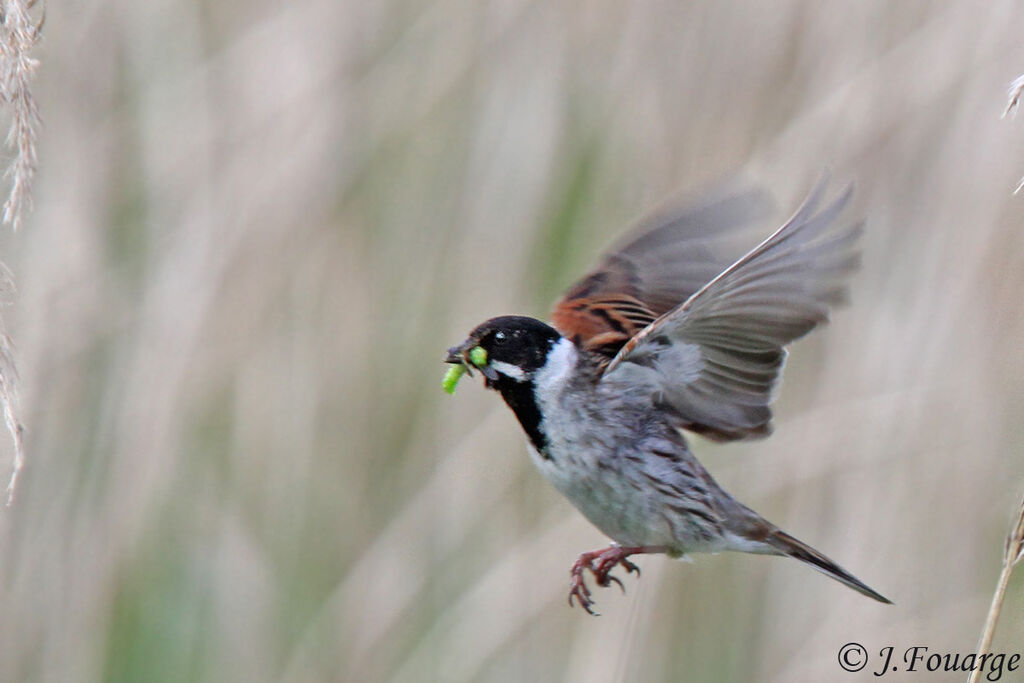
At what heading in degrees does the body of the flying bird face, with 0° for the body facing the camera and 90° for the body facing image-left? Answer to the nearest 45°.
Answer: approximately 90°

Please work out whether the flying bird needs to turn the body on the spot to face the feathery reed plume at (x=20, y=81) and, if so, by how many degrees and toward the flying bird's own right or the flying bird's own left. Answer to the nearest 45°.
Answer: approximately 45° to the flying bird's own left

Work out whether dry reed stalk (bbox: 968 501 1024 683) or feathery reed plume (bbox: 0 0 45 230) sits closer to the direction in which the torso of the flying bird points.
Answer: the feathery reed plume

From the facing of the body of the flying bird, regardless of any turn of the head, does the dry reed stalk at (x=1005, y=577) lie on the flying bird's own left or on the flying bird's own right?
on the flying bird's own left
